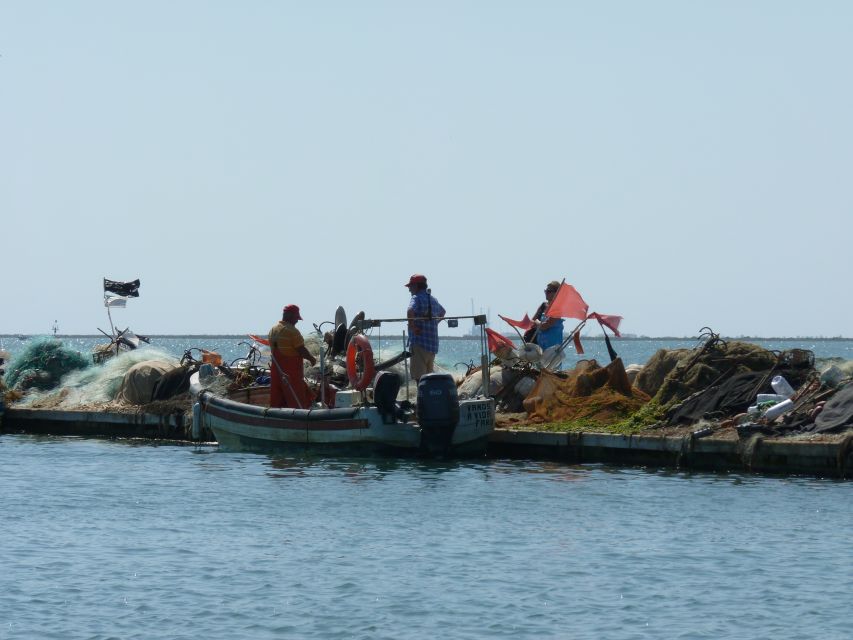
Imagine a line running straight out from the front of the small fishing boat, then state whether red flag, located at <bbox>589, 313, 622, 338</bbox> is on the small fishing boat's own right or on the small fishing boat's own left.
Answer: on the small fishing boat's own right

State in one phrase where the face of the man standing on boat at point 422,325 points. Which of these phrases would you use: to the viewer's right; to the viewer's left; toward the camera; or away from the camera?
to the viewer's left

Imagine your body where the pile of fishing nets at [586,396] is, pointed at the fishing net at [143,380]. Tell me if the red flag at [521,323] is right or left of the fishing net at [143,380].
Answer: right

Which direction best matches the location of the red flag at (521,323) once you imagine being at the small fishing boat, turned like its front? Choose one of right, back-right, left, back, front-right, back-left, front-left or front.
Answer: right

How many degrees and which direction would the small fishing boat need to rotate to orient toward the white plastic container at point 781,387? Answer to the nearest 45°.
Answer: approximately 135° to its right

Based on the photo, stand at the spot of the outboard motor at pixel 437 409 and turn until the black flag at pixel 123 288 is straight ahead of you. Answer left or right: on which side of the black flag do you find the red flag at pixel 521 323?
right

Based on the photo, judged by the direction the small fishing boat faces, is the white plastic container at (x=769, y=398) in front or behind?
behind

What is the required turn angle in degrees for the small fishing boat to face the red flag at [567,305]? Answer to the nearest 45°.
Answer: approximately 90° to its right

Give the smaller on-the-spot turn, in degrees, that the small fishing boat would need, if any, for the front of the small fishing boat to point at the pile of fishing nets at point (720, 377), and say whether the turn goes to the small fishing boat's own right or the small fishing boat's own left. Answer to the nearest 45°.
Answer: approximately 135° to the small fishing boat's own right

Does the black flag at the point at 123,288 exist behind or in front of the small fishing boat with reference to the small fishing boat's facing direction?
in front

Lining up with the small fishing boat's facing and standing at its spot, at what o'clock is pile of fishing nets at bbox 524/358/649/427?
The pile of fishing nets is roughly at 4 o'clock from the small fishing boat.

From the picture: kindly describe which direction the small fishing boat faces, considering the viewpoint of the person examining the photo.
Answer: facing away from the viewer and to the left of the viewer

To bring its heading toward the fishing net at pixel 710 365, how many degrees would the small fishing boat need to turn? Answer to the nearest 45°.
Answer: approximately 135° to its right
